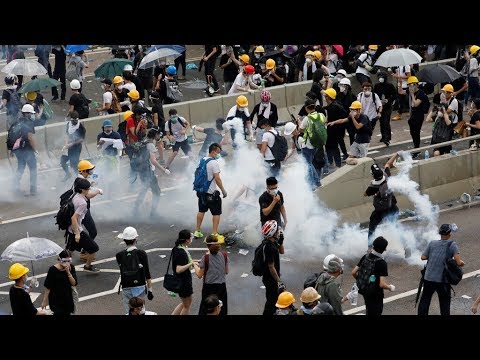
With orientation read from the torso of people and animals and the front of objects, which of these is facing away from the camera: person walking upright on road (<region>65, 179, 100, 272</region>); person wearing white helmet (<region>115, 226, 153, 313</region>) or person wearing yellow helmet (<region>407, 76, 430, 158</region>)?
the person wearing white helmet

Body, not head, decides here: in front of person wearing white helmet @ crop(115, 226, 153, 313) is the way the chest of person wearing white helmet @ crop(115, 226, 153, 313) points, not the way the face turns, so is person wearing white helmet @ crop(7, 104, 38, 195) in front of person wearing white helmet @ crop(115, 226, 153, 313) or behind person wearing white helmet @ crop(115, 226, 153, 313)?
in front

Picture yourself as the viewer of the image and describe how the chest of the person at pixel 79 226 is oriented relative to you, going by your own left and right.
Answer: facing to the right of the viewer

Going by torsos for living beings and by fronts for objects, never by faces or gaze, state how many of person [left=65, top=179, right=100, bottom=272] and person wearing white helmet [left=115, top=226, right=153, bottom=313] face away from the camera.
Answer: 1

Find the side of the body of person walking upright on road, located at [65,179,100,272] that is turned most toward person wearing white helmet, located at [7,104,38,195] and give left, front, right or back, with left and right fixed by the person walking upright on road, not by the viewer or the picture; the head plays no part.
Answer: left

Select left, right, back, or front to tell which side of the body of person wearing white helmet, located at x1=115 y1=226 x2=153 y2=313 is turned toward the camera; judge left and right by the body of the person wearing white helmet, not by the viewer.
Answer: back

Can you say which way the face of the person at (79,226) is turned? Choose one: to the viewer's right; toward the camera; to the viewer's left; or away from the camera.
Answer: to the viewer's right

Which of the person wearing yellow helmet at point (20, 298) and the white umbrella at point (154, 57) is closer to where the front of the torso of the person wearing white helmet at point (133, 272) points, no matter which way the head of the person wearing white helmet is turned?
the white umbrella

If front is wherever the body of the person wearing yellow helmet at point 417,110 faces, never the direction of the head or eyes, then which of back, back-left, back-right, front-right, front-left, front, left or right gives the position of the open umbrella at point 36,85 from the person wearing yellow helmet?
front-right

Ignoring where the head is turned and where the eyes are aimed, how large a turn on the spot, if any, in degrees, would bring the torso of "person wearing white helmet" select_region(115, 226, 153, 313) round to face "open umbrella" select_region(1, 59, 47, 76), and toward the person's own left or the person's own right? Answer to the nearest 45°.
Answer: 0° — they already face it

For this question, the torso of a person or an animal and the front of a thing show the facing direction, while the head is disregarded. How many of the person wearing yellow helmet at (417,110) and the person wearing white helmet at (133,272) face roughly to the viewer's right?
0
